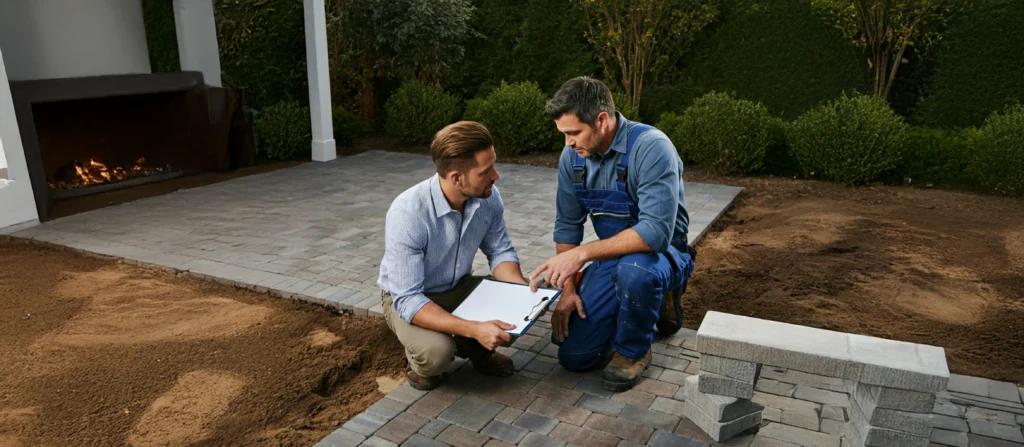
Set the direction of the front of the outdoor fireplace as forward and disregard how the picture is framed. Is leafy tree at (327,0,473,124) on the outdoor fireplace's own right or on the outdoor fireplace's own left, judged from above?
on the outdoor fireplace's own left

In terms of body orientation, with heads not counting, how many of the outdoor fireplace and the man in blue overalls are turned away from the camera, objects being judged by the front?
0

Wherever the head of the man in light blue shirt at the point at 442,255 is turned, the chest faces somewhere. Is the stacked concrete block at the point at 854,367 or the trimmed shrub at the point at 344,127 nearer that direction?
the stacked concrete block

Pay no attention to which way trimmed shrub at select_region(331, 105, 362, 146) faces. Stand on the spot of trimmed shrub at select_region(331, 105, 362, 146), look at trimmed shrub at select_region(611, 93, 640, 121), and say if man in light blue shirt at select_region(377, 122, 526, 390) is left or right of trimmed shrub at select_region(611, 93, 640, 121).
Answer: right

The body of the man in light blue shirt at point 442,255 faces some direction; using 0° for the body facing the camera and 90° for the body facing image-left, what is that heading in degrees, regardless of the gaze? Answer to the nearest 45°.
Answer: approximately 315°

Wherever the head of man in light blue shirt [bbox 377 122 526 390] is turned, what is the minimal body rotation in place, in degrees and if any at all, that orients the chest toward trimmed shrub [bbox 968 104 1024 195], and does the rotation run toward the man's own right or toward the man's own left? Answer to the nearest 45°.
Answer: approximately 90° to the man's own left

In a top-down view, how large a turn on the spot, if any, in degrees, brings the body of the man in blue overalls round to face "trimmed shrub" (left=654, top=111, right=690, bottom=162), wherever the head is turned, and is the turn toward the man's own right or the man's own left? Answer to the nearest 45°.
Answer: approximately 135° to the man's own right

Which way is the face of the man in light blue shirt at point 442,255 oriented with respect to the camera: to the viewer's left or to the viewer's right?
to the viewer's right

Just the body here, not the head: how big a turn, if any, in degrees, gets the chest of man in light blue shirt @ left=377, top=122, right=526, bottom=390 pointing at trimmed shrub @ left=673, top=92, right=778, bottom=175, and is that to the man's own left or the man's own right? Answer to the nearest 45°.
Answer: approximately 90° to the man's own left

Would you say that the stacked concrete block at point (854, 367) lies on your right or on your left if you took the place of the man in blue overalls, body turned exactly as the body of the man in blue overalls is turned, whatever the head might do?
on your left

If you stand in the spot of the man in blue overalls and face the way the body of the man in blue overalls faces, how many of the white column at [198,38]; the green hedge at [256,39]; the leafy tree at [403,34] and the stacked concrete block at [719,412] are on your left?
1

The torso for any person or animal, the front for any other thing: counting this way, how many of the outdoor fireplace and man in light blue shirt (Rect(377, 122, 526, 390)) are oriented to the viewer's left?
0

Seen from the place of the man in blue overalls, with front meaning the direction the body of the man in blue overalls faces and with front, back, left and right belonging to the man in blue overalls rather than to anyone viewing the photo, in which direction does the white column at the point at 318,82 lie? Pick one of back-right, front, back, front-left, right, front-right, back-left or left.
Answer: right

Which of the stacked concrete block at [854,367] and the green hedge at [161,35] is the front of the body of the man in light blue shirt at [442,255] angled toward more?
the stacked concrete block

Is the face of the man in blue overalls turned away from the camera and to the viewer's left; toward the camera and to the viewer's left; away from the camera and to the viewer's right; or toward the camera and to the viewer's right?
toward the camera and to the viewer's left

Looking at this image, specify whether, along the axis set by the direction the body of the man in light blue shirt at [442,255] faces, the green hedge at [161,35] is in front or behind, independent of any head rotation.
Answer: behind

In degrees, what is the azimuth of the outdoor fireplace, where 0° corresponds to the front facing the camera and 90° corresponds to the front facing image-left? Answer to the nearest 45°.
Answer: approximately 315°
